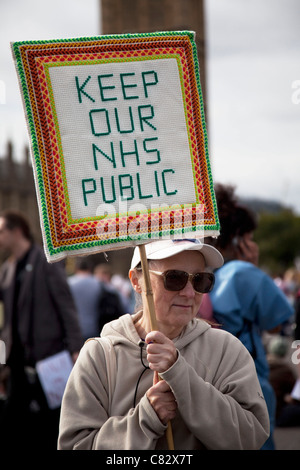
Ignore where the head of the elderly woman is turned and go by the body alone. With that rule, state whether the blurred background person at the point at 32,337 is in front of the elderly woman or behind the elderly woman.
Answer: behind

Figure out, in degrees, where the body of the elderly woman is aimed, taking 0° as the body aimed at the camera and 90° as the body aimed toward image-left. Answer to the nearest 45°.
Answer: approximately 0°

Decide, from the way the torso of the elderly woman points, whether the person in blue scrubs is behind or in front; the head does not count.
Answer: behind
